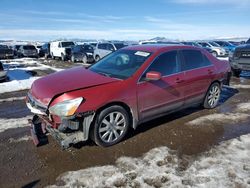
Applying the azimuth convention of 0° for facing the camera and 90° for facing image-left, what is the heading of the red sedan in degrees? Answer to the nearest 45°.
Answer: approximately 45°

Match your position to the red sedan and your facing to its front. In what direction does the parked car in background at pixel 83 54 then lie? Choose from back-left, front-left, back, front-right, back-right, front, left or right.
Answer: back-right

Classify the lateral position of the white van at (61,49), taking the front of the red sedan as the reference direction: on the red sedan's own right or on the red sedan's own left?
on the red sedan's own right

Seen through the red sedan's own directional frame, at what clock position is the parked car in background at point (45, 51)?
The parked car in background is roughly at 4 o'clock from the red sedan.

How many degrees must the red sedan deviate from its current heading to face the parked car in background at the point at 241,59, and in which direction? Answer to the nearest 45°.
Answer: approximately 180°

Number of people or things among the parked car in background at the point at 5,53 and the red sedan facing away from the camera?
0

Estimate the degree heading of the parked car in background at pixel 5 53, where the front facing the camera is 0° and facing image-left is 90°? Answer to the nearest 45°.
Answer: approximately 315°

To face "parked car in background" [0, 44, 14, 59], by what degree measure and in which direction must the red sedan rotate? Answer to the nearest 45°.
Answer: approximately 90° to its right

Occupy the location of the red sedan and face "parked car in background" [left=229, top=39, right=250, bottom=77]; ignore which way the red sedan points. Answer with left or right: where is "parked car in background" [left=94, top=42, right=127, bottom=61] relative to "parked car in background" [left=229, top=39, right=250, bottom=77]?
left

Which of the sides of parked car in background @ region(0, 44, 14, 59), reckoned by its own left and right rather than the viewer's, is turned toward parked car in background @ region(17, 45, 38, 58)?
left

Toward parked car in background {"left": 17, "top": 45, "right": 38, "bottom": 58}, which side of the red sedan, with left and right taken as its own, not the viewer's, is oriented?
right
